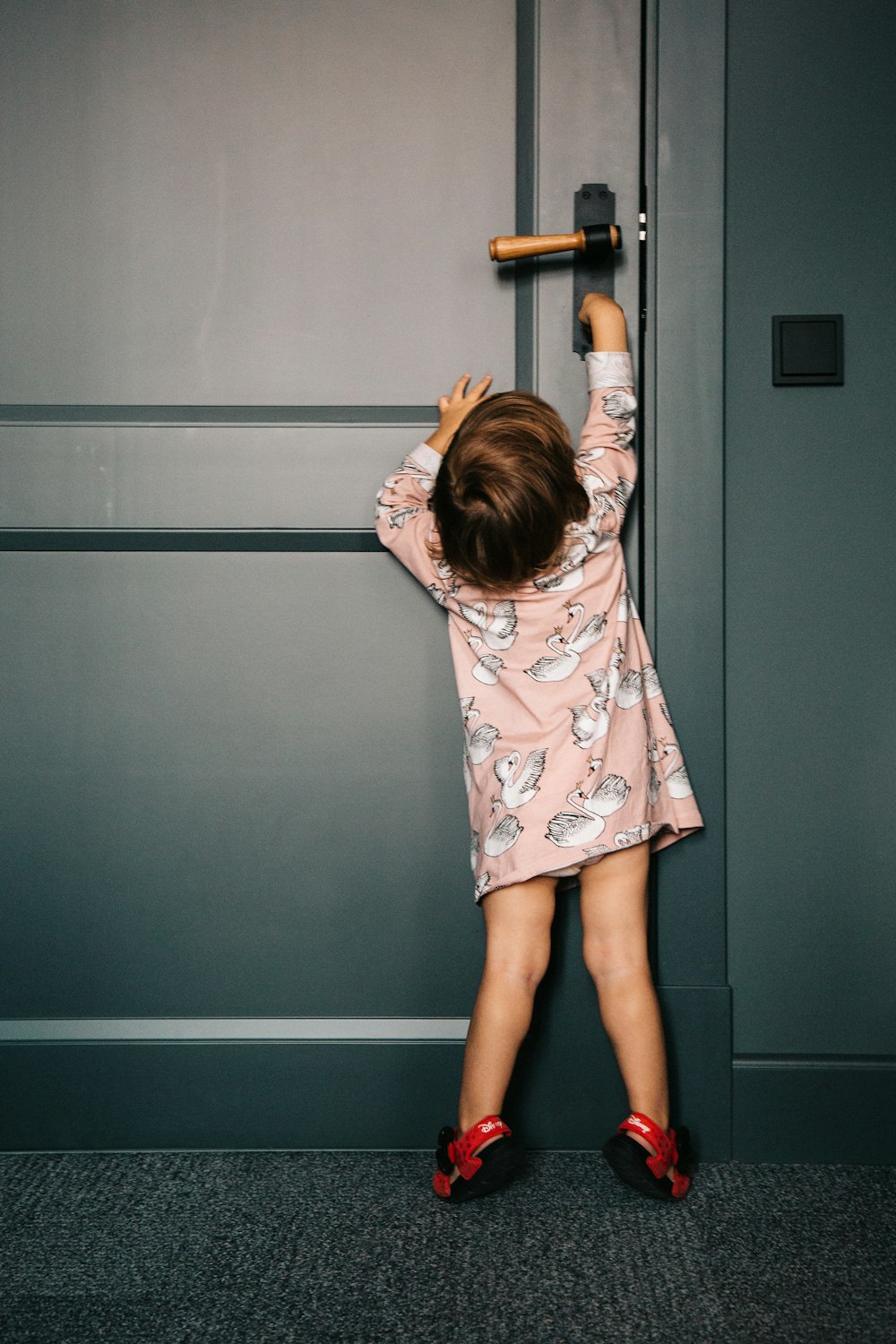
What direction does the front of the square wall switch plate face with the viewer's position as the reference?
facing the viewer

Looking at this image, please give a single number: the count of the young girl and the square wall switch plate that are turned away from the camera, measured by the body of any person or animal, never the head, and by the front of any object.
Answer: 1

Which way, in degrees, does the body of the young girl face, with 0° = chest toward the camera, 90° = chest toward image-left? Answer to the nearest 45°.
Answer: approximately 180°

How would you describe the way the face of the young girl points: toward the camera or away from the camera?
away from the camera

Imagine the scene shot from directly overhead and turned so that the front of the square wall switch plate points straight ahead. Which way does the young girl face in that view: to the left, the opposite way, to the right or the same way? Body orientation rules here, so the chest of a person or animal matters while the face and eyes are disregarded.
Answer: the opposite way

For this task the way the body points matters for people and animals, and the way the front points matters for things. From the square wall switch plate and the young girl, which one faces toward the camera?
the square wall switch plate
